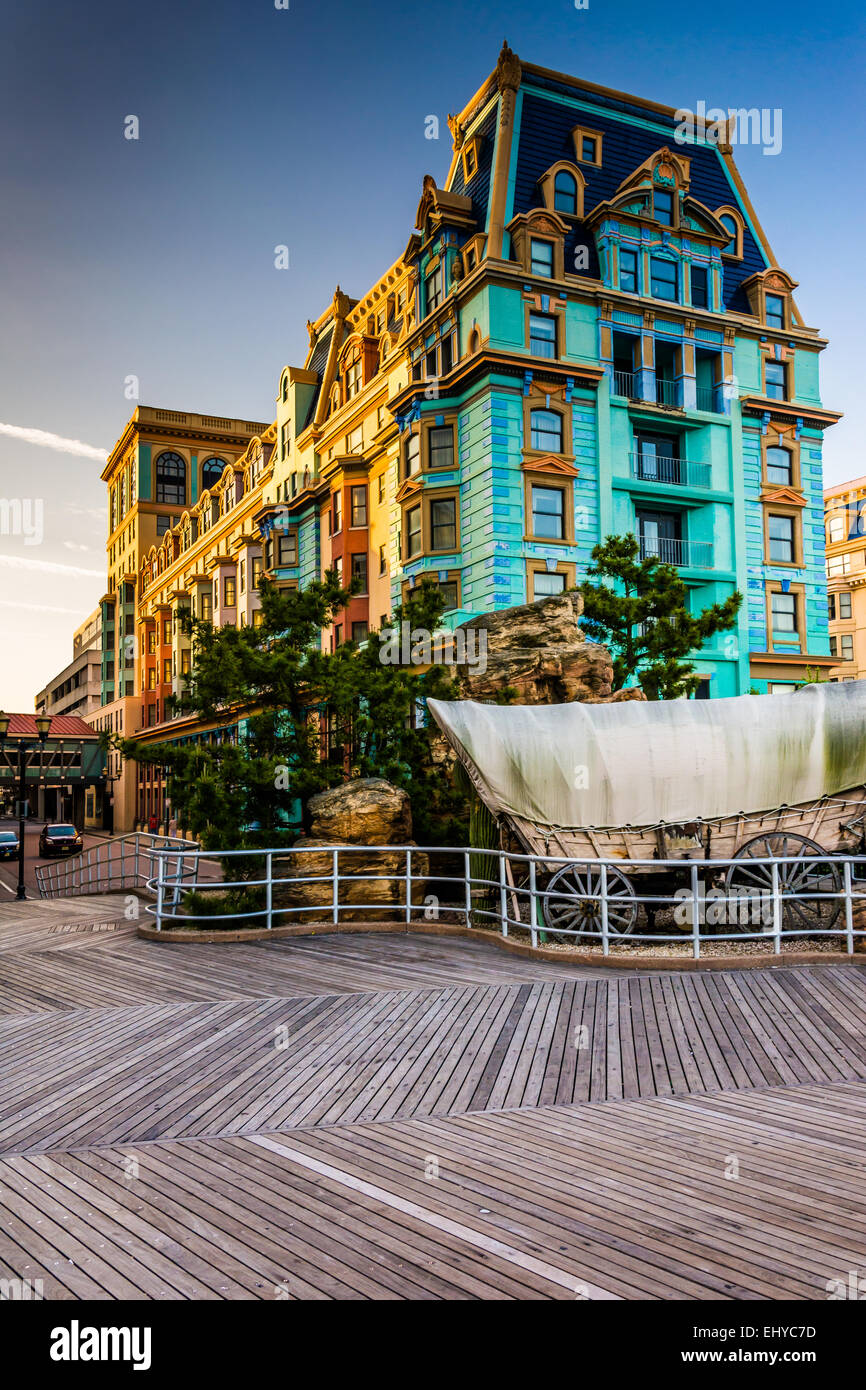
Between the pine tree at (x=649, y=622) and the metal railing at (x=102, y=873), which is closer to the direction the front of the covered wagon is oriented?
the metal railing

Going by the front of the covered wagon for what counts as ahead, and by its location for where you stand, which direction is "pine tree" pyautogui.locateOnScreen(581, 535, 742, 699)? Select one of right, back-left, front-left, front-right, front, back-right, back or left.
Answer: right

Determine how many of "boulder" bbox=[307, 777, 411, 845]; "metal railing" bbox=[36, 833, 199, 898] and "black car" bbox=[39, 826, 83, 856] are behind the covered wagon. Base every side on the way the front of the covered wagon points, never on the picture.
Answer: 0

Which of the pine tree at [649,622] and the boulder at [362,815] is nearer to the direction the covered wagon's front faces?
the boulder

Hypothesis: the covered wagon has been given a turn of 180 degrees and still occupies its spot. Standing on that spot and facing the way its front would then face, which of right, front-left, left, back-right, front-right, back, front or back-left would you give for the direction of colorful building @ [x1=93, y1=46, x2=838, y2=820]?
left

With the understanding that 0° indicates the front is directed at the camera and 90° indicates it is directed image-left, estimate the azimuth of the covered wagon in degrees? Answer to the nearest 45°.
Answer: approximately 90°

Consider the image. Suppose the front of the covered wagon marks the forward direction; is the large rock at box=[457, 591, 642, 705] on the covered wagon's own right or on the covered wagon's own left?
on the covered wagon's own right
